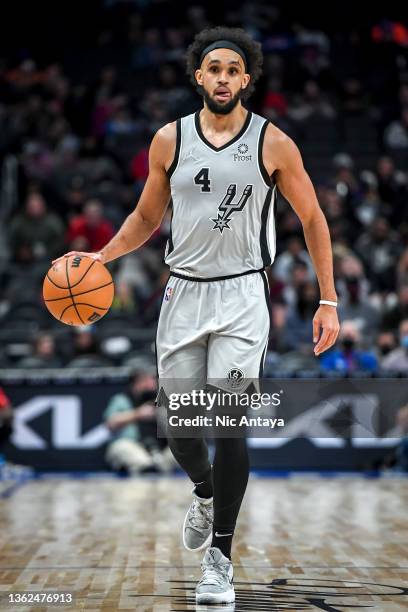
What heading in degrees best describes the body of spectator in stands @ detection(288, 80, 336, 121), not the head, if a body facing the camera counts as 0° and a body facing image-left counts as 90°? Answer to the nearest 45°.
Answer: approximately 0°

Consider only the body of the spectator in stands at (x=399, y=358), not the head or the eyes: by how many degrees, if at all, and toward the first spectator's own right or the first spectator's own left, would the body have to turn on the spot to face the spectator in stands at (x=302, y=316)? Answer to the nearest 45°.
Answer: approximately 135° to the first spectator's own right

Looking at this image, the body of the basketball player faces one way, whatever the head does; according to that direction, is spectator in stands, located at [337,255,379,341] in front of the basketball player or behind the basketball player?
behind

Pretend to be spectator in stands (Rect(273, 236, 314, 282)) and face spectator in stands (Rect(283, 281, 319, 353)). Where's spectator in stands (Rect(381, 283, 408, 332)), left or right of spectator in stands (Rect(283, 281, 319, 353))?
left

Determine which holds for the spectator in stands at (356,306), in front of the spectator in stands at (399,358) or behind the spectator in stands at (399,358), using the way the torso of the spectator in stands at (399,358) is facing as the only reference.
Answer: behind

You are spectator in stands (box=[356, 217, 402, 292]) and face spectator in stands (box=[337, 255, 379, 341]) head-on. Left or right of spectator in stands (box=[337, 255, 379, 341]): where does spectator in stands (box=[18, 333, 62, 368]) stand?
right

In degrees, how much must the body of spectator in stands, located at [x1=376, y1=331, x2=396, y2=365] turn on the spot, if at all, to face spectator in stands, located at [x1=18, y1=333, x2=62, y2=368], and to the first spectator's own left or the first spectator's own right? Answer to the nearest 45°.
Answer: approximately 90° to the first spectator's own right

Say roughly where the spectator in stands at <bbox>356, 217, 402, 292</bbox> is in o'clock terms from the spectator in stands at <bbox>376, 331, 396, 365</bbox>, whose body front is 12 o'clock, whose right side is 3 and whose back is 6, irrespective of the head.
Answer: the spectator in stands at <bbox>356, 217, 402, 292</bbox> is roughly at 6 o'clock from the spectator in stands at <bbox>376, 331, 396, 365</bbox>.

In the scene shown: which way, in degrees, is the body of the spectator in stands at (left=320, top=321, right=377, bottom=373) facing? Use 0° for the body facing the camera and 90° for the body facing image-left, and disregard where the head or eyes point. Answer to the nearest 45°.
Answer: approximately 0°

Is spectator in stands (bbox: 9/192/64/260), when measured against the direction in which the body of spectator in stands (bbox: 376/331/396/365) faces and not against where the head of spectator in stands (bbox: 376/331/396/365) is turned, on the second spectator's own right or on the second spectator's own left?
on the second spectator's own right
